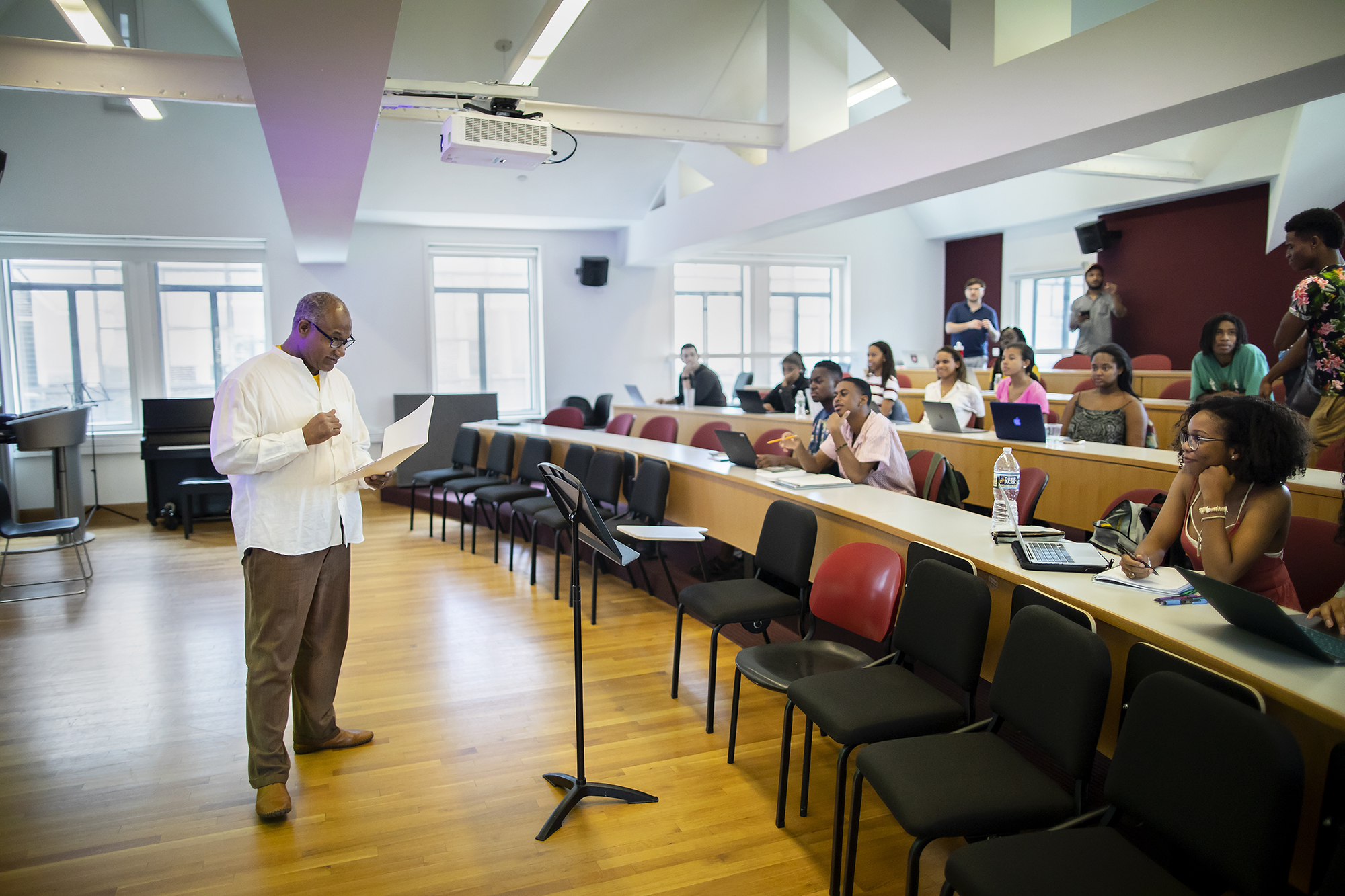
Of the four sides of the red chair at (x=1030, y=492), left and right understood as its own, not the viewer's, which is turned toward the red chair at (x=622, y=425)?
right

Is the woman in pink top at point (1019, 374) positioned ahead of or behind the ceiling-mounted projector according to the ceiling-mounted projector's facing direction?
behind

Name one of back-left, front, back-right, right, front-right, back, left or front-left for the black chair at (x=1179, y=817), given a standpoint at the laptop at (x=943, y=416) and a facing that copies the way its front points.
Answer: back-right

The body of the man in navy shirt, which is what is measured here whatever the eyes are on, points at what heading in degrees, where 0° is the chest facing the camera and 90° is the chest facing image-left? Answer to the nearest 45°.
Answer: approximately 0°

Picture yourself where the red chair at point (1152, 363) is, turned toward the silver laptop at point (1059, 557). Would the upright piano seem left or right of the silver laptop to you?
right

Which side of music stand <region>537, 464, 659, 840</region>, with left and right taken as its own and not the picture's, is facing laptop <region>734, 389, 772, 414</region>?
left

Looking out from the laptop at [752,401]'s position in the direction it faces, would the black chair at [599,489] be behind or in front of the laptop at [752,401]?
behind

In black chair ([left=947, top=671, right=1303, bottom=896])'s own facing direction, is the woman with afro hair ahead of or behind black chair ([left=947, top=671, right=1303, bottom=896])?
behind

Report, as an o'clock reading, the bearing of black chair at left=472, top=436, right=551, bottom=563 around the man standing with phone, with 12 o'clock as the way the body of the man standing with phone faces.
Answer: The black chair is roughly at 1 o'clock from the man standing with phone.

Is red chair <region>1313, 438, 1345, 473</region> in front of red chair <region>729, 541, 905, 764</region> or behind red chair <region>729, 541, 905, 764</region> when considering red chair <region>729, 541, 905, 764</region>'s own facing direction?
behind
